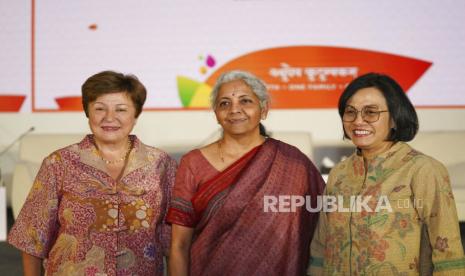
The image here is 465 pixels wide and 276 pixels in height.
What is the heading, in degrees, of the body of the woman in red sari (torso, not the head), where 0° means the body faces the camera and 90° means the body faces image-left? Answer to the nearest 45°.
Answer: approximately 45°

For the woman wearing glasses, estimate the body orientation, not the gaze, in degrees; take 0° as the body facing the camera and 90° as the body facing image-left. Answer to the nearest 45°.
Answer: approximately 45°

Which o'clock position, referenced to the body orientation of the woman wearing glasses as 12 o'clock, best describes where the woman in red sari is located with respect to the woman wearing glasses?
The woman in red sari is roughly at 2 o'clock from the woman wearing glasses.

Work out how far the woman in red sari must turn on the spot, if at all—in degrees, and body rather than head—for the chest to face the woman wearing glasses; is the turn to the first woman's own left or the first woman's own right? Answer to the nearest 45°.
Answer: approximately 90° to the first woman's own left
